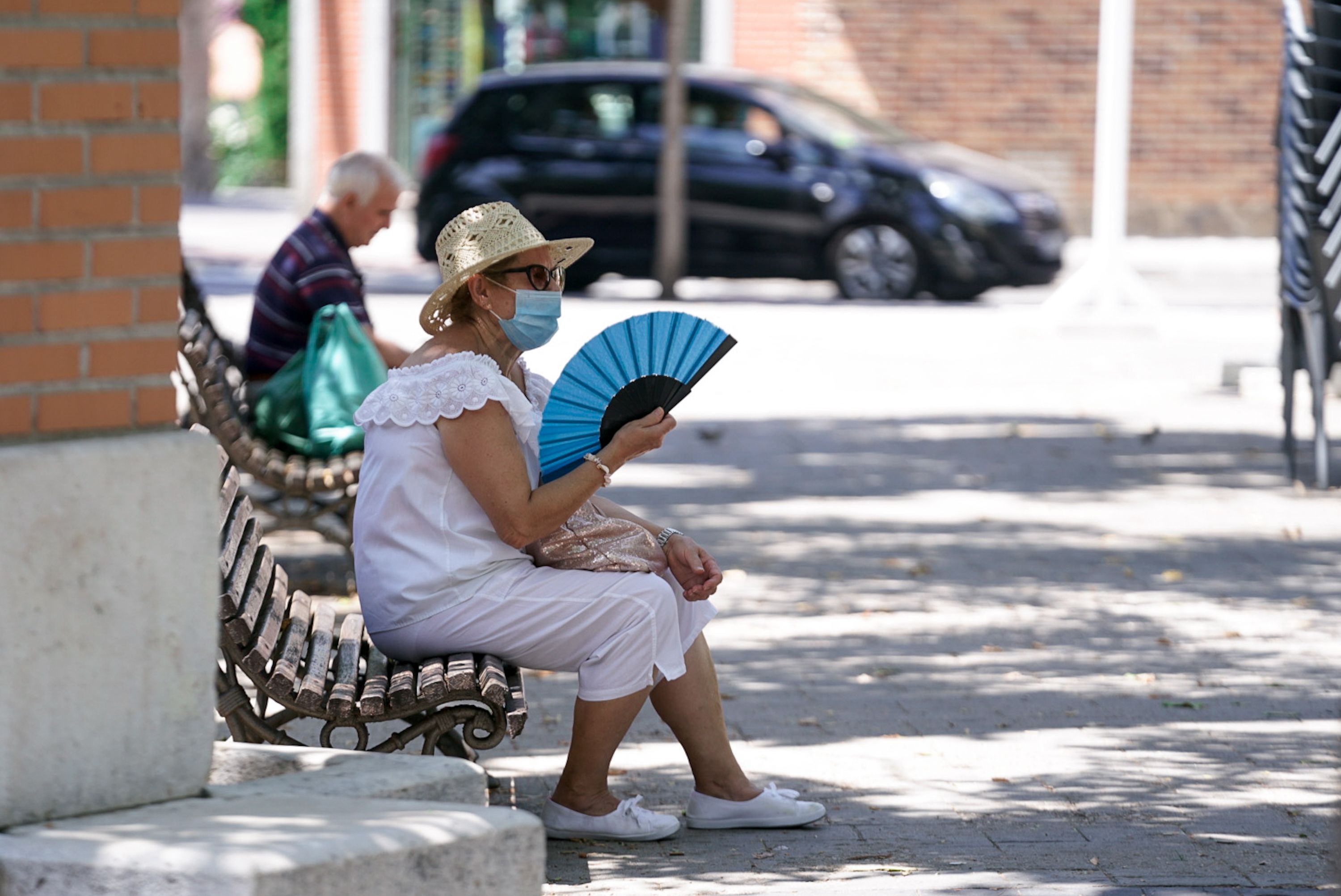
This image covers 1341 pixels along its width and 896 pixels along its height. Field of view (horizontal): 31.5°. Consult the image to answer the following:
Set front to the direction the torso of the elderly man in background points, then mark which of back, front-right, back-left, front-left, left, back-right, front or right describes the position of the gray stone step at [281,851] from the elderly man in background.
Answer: right

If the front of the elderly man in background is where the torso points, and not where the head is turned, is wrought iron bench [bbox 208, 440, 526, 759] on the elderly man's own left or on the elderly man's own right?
on the elderly man's own right

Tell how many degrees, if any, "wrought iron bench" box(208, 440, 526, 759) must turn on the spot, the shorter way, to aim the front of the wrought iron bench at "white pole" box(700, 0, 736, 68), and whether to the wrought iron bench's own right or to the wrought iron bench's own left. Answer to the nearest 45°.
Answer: approximately 90° to the wrought iron bench's own left

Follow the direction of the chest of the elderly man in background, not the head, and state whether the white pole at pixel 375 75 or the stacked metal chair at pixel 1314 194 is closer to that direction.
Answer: the stacked metal chair

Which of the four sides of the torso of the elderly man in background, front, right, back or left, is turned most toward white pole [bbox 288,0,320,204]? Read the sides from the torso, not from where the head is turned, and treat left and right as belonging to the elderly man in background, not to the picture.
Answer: left

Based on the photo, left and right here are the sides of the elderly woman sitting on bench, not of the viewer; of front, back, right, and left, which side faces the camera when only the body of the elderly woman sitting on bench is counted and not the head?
right

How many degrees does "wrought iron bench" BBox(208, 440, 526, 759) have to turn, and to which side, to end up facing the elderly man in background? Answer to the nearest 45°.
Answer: approximately 90° to its left

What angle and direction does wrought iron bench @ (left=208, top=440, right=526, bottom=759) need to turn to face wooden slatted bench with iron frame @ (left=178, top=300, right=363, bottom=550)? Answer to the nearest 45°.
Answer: approximately 90° to its left

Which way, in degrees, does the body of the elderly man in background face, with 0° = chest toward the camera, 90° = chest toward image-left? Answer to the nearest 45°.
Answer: approximately 270°

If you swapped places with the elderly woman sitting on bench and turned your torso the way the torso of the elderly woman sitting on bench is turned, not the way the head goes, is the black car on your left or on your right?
on your left

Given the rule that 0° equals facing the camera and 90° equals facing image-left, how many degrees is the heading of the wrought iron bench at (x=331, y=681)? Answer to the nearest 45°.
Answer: approximately 270°

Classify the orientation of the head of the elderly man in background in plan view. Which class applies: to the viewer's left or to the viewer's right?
to the viewer's right

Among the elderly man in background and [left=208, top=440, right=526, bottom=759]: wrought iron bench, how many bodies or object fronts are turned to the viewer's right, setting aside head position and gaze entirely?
2
